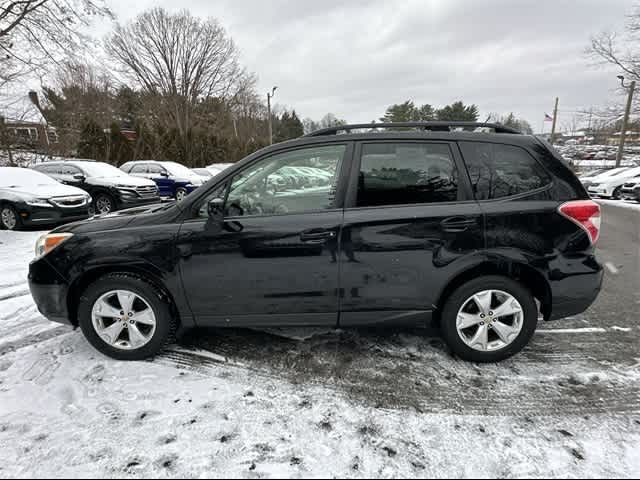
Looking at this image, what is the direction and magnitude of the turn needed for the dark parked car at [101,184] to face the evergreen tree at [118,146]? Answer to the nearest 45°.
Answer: approximately 135° to its left

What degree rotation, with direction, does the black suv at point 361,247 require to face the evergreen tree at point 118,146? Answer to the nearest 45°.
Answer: approximately 45° to its right

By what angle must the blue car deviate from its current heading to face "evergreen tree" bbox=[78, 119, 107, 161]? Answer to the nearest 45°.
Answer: approximately 135° to its left

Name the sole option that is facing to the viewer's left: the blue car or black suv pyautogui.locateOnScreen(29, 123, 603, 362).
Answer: the black suv

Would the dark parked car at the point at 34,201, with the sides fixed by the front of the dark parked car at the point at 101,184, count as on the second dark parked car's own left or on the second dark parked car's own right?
on the second dark parked car's own right

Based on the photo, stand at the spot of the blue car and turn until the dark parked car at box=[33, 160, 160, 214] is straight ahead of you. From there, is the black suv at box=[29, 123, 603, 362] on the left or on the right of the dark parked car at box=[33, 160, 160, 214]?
left

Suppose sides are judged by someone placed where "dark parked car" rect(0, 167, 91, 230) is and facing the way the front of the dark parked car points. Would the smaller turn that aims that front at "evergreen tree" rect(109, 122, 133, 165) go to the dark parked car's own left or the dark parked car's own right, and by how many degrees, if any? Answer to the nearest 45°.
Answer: approximately 135° to the dark parked car's own left

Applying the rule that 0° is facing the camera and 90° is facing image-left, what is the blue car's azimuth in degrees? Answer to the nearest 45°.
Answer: approximately 315°

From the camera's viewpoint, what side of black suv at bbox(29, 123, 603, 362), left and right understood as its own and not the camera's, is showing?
left

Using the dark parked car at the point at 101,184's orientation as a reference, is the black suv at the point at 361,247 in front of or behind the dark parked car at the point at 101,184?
in front
